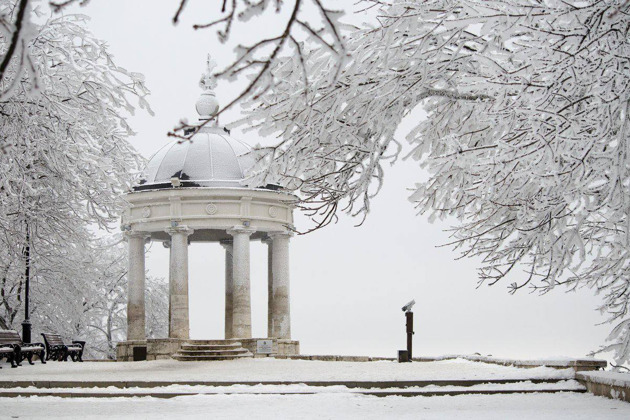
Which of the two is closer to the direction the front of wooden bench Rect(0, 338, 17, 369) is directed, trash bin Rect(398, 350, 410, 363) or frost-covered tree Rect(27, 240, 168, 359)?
the trash bin

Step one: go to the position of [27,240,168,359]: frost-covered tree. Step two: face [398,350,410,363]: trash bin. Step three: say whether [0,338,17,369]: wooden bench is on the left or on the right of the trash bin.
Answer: right

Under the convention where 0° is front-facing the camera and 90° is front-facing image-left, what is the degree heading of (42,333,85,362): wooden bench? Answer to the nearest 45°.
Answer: approximately 315°

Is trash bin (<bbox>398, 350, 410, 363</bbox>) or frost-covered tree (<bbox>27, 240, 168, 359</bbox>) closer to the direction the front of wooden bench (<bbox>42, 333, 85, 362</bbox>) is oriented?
the trash bin

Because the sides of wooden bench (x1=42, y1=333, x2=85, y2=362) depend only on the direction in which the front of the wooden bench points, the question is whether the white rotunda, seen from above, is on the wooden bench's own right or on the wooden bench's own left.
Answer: on the wooden bench's own left

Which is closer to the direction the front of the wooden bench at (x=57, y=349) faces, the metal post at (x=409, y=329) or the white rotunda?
the metal post
